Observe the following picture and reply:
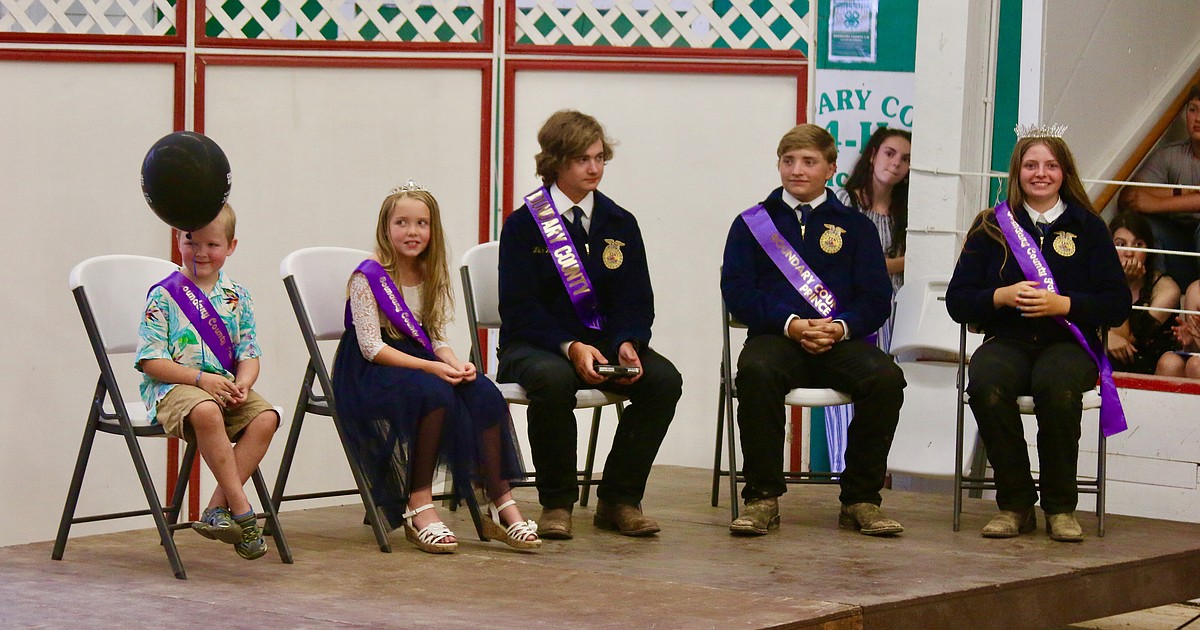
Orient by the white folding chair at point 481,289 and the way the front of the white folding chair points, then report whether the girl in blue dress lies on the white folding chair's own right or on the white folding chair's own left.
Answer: on the white folding chair's own right

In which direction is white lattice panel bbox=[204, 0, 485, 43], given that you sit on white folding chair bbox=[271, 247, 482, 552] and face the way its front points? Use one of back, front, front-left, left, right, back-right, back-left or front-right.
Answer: back-left

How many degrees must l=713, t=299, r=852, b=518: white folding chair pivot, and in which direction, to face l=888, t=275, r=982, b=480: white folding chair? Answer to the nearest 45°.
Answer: approximately 135° to its left

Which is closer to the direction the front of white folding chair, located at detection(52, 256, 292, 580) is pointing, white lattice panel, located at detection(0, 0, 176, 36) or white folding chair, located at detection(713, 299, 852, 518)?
the white folding chair

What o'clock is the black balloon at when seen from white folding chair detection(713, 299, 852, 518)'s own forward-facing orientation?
The black balloon is roughly at 2 o'clock from the white folding chair.

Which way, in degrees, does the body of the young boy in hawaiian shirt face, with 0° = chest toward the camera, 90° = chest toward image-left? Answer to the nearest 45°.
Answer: approximately 315°

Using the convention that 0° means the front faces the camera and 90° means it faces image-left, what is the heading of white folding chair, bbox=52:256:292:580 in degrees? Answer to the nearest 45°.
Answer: approximately 315°
